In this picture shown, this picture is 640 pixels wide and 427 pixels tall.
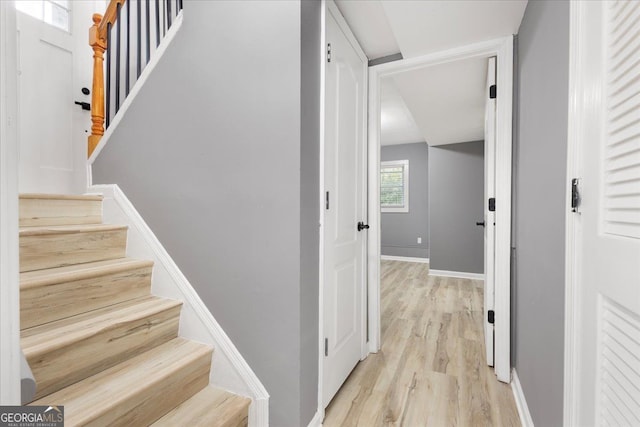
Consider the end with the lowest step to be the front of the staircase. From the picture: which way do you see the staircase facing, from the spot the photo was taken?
facing the viewer and to the right of the viewer

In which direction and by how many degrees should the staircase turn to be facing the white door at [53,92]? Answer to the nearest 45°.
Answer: approximately 135° to its left

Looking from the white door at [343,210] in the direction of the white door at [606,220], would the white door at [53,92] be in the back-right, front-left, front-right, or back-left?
back-right

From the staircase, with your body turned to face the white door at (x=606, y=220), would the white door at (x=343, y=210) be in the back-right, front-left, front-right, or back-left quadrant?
front-left

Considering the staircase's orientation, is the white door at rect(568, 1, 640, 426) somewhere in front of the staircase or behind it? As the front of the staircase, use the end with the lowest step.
in front

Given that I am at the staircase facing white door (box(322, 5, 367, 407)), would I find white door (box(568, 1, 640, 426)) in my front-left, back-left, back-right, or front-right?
front-right
